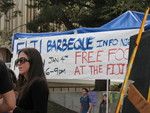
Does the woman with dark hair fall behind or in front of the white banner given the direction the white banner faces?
in front

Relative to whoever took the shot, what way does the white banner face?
facing the viewer

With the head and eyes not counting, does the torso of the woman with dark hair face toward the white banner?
no

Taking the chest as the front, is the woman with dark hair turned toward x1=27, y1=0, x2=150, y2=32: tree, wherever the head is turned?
no

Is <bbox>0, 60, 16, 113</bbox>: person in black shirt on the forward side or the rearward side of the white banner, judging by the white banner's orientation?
on the forward side

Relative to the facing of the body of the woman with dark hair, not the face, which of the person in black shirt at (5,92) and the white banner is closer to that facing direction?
the person in black shirt
